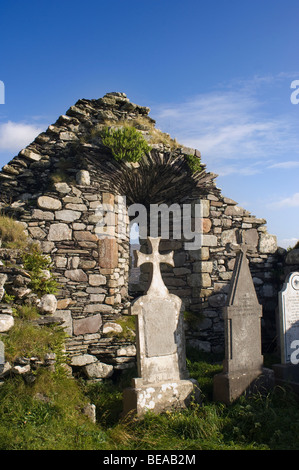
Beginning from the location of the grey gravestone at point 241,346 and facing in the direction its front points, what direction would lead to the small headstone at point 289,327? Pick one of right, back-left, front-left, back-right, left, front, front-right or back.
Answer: left

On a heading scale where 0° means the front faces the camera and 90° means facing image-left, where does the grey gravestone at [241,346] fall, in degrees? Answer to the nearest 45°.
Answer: approximately 315°

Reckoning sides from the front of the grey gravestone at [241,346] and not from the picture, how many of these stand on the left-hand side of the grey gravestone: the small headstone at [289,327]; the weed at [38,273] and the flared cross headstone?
1

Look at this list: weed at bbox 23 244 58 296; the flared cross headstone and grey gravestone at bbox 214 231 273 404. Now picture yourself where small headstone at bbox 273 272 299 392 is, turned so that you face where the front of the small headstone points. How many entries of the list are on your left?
0

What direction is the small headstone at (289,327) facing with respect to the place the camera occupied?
facing the viewer and to the right of the viewer

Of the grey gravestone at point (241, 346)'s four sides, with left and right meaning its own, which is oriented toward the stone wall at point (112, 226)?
back

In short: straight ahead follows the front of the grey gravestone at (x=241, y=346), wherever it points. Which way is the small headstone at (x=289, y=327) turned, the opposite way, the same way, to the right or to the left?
the same way

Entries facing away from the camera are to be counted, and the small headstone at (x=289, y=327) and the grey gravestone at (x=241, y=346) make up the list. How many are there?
0

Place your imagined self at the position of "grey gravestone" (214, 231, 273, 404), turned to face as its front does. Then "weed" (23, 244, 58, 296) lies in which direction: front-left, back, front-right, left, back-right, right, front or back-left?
back-right

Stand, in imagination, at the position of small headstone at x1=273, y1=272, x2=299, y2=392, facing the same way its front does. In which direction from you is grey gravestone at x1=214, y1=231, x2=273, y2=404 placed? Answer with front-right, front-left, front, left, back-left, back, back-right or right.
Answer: right
